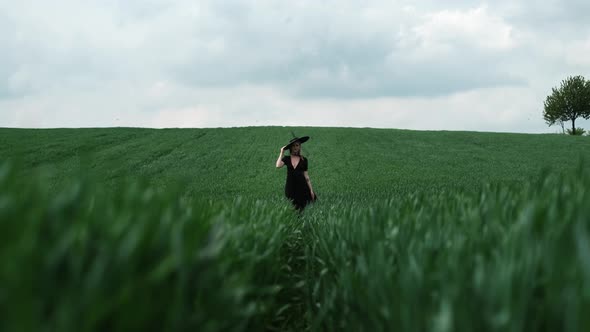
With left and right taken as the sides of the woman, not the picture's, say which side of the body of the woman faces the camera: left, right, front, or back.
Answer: front
